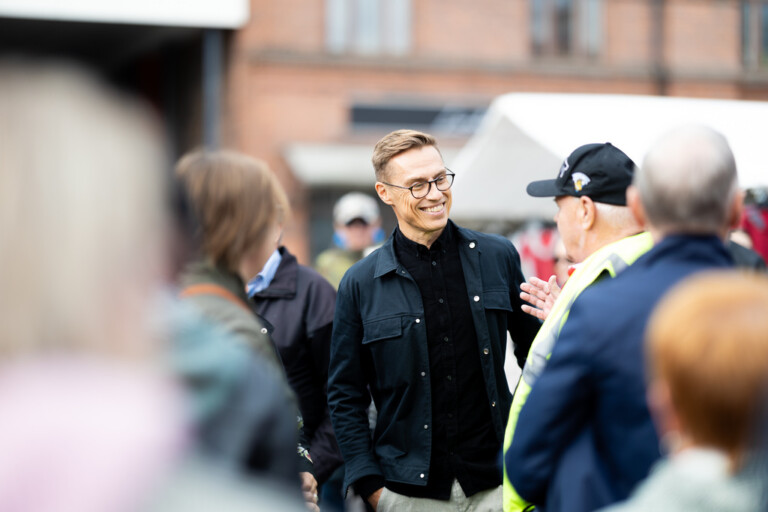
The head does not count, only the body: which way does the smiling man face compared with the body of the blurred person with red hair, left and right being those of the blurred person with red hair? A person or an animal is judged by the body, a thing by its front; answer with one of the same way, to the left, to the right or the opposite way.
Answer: the opposite way

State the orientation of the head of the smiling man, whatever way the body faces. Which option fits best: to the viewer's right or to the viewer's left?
to the viewer's right

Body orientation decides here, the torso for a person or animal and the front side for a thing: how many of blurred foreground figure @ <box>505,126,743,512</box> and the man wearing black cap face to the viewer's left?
1

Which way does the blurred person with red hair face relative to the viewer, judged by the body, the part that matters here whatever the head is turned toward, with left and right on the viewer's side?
facing away from the viewer and to the left of the viewer

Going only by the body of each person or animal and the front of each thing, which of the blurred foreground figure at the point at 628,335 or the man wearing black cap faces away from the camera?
the blurred foreground figure

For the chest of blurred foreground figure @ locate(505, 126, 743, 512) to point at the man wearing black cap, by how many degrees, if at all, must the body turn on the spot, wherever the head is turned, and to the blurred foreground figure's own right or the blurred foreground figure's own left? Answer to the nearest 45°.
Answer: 0° — they already face them

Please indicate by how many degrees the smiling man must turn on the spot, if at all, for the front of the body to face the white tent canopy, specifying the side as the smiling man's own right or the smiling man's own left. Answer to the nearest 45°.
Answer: approximately 135° to the smiling man's own left

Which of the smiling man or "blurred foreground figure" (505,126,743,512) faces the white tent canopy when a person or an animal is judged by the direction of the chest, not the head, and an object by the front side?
the blurred foreground figure

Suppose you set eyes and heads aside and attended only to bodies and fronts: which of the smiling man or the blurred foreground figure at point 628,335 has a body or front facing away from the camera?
the blurred foreground figure

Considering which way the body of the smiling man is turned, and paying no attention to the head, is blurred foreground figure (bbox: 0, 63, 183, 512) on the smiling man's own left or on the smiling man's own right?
on the smiling man's own right

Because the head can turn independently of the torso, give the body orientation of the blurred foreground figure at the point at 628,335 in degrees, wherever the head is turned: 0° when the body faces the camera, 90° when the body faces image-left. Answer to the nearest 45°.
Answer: approximately 180°

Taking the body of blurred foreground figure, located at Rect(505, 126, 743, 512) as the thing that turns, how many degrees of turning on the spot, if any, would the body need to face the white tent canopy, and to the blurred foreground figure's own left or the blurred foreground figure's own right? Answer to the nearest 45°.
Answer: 0° — they already face it

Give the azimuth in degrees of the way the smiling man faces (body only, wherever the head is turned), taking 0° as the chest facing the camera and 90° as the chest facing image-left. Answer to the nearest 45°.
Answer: approximately 315°

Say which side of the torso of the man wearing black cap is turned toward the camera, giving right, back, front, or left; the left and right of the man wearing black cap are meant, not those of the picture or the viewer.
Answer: left

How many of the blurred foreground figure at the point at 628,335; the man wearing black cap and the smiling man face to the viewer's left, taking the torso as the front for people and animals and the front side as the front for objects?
1
